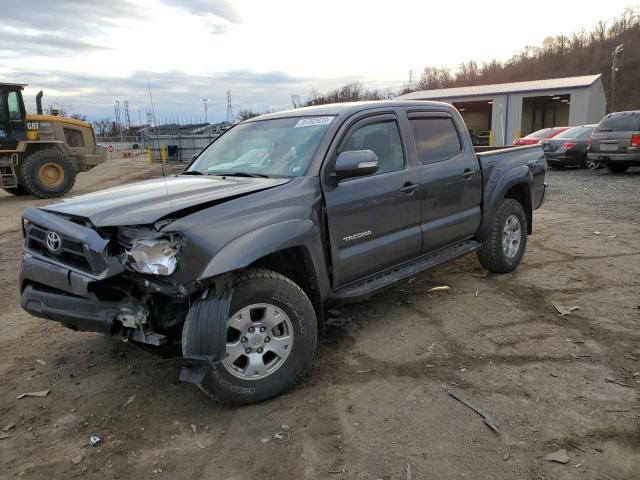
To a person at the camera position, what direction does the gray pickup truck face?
facing the viewer and to the left of the viewer

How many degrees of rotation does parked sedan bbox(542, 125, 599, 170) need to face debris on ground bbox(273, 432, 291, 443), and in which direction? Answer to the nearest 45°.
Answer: approximately 135° to its right

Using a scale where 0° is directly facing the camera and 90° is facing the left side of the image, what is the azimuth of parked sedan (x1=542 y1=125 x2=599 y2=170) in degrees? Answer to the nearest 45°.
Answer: approximately 225°

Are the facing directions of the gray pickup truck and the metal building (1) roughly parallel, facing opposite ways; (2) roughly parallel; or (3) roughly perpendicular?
roughly parallel

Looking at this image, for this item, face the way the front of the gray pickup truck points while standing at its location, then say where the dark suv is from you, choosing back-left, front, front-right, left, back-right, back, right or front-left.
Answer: back

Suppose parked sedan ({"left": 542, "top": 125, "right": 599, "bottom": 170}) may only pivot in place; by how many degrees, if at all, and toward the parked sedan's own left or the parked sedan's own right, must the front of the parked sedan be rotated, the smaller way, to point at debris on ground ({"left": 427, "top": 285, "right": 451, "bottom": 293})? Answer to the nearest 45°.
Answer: approximately 135° to the parked sedan's own right

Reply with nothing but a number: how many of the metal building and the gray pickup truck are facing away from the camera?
0

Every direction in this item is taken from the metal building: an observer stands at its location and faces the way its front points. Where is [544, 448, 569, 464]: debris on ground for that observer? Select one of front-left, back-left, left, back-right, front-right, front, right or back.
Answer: front-left

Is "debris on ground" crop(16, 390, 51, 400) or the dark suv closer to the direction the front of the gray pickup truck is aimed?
the debris on ground

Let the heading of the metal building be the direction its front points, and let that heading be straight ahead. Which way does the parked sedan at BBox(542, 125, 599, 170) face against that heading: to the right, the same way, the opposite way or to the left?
the opposite way

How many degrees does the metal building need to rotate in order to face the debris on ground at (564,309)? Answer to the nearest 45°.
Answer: approximately 45° to its left
